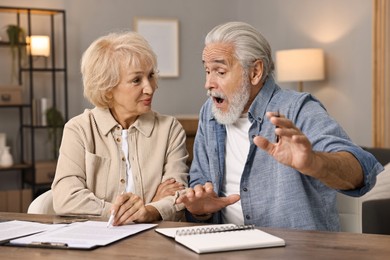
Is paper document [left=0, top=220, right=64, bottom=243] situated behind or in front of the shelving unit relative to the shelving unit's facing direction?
in front

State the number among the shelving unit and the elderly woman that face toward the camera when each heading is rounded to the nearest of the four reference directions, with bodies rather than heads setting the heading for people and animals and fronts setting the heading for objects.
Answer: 2

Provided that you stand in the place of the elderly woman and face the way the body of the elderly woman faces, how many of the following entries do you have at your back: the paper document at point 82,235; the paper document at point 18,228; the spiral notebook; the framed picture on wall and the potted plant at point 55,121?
2

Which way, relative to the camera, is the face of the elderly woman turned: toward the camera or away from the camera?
toward the camera

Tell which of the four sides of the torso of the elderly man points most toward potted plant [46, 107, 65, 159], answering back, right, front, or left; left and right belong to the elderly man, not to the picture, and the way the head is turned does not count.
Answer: right

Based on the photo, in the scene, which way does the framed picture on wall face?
toward the camera

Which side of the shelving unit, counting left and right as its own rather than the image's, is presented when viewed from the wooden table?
front

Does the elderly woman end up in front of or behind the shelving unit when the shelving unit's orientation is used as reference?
in front

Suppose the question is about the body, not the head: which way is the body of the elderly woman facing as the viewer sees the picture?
toward the camera

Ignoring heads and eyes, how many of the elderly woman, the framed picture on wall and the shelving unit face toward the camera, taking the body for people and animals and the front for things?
3

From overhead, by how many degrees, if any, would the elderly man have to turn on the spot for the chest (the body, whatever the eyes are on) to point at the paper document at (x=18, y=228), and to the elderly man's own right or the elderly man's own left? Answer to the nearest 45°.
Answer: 0° — they already face it

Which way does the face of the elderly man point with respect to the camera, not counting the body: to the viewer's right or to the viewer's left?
to the viewer's left

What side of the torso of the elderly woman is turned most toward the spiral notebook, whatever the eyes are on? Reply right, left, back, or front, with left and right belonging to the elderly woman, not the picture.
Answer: front

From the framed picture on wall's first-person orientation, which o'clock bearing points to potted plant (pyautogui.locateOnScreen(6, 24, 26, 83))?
The potted plant is roughly at 2 o'clock from the framed picture on wall.

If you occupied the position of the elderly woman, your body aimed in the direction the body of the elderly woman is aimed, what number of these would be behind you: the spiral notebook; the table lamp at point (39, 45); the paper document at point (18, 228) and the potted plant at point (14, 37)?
2
